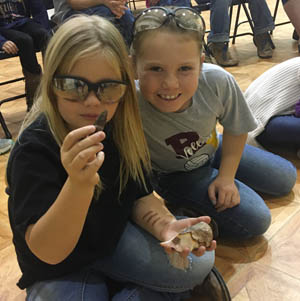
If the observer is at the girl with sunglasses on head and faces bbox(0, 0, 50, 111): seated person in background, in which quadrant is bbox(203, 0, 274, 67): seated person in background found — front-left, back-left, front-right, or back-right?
front-right

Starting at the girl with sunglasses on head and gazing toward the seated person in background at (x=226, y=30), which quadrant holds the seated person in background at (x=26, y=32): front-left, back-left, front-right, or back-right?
front-left

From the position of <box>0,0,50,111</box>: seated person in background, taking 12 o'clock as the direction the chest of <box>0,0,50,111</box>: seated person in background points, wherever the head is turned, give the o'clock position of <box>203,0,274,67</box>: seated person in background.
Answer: <box>203,0,274,67</box>: seated person in background is roughly at 10 o'clock from <box>0,0,50,111</box>: seated person in background.

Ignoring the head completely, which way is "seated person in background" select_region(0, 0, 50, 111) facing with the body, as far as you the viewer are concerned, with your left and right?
facing the viewer and to the right of the viewer

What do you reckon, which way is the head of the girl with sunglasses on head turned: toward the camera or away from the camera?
toward the camera

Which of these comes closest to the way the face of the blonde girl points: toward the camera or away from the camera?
toward the camera
